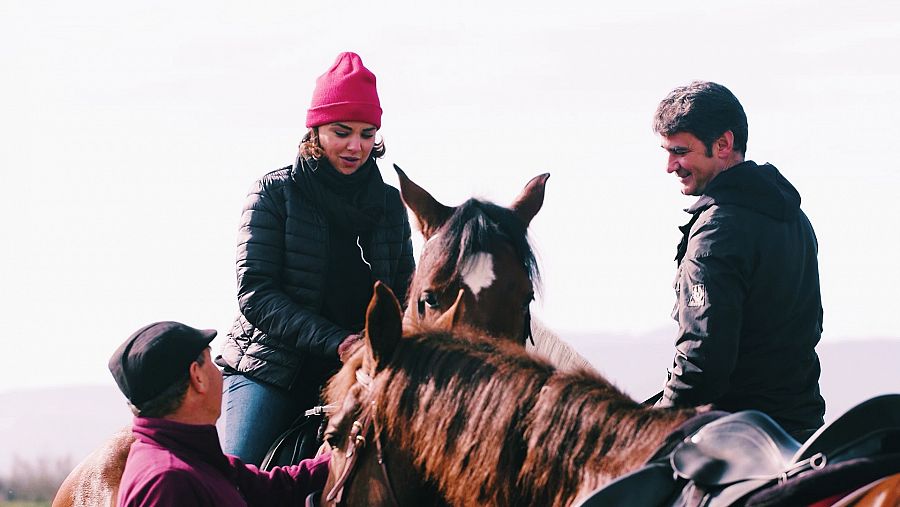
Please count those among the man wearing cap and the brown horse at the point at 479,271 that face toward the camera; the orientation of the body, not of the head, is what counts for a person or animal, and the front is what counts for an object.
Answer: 1

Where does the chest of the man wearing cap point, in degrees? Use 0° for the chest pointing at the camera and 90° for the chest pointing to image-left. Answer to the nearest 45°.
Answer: approximately 225°

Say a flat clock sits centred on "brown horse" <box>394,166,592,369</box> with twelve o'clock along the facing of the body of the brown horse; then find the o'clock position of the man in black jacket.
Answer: The man in black jacket is roughly at 10 o'clock from the brown horse.

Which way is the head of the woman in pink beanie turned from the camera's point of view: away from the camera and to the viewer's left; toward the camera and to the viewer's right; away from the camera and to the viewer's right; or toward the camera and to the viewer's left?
toward the camera and to the viewer's right

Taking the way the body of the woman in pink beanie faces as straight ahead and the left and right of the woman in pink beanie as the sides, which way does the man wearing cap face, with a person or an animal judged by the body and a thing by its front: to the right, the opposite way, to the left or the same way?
to the left

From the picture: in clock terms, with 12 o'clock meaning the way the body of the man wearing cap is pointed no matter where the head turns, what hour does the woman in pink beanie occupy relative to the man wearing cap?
The woman in pink beanie is roughly at 11 o'clock from the man wearing cap.

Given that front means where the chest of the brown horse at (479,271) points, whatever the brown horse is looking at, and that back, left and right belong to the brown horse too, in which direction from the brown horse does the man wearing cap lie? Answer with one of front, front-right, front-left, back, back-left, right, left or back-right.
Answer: front-right

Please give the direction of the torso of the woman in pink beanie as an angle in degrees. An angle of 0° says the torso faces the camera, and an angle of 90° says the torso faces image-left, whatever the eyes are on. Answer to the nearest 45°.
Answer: approximately 315°
